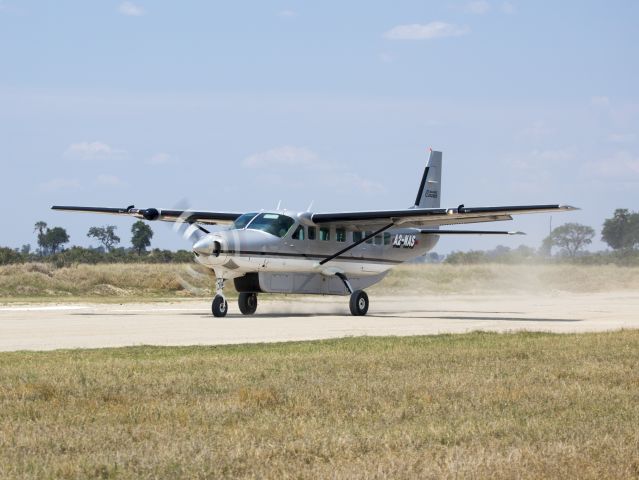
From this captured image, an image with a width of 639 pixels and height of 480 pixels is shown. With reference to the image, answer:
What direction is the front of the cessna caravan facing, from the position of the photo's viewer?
facing the viewer and to the left of the viewer
